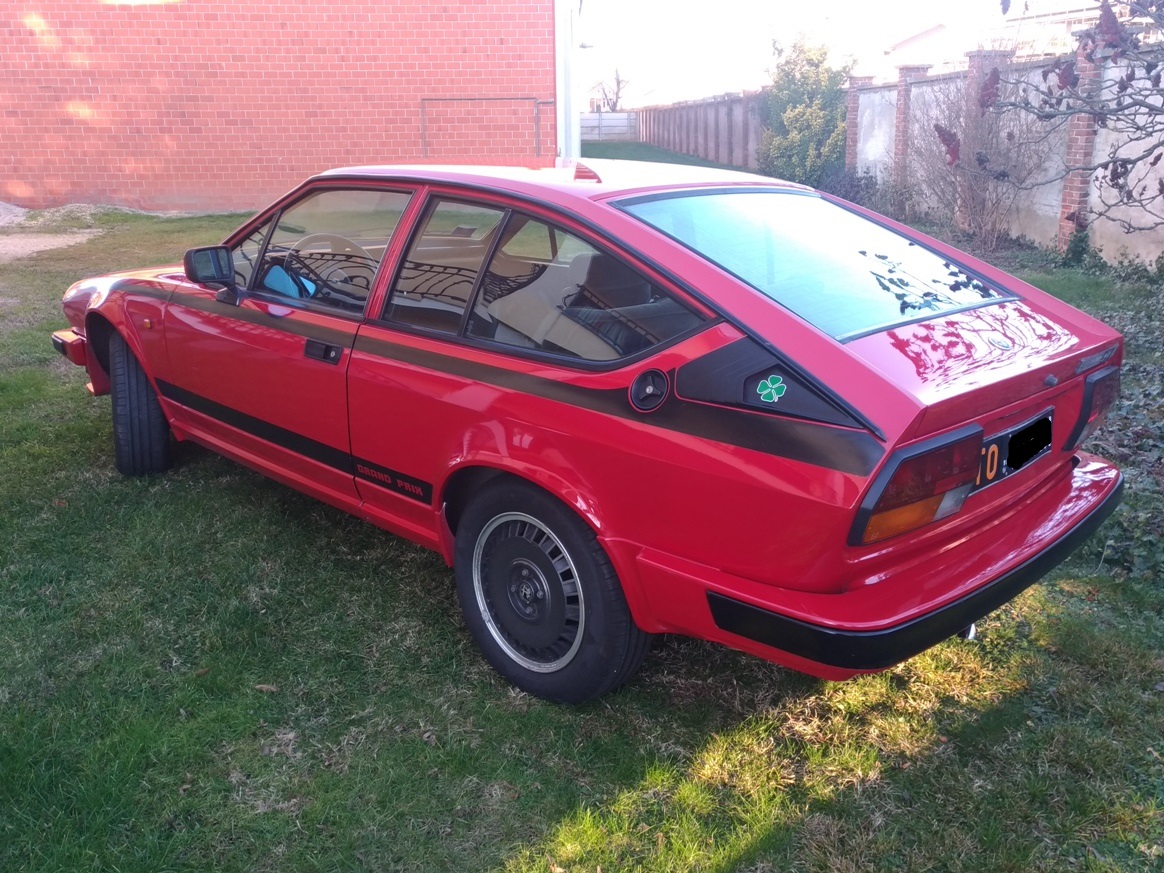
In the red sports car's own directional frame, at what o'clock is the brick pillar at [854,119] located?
The brick pillar is roughly at 2 o'clock from the red sports car.

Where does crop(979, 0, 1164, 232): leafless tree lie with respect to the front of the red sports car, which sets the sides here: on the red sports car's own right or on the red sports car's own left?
on the red sports car's own right

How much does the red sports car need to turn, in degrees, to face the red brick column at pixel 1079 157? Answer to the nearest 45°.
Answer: approximately 90° to its right

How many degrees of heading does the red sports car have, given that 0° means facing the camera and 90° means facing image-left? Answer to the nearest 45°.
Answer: approximately 135°

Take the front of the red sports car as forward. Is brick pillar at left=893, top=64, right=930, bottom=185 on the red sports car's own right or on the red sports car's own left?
on the red sports car's own right

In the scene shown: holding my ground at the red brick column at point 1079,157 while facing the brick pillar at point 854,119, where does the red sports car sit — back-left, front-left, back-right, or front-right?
back-left
